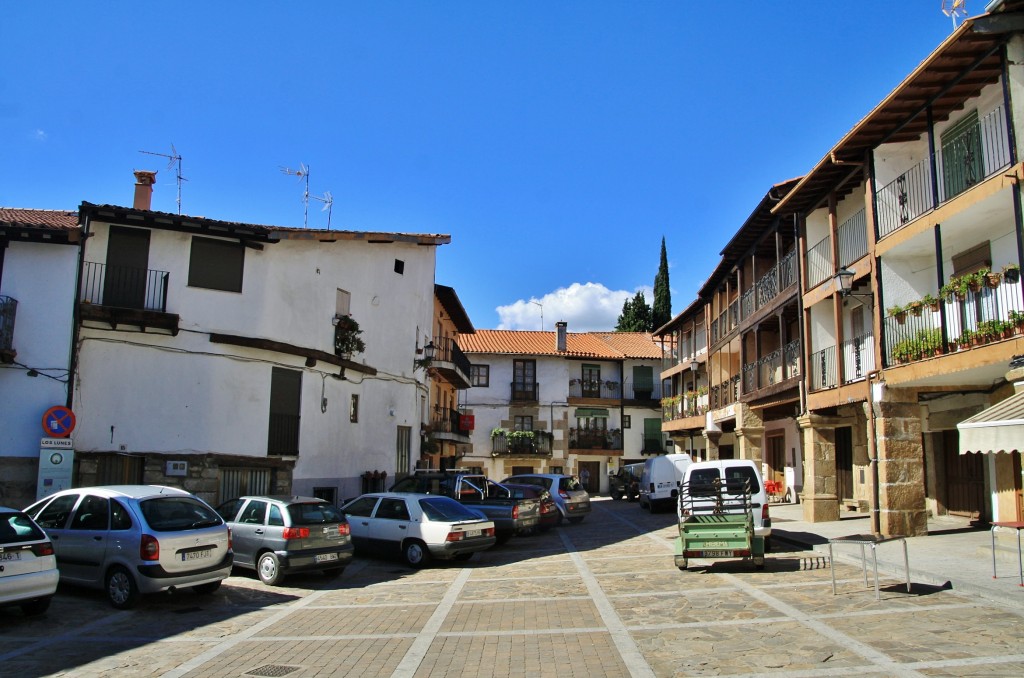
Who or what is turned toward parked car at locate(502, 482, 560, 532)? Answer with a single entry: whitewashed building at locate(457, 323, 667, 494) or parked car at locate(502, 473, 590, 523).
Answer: the whitewashed building

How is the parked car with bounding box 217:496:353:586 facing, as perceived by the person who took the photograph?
facing away from the viewer and to the left of the viewer

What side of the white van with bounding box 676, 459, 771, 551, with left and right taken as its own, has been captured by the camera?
back

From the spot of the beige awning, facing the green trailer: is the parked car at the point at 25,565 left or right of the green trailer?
left

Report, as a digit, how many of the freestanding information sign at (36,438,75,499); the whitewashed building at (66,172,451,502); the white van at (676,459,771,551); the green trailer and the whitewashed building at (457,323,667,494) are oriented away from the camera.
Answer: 2

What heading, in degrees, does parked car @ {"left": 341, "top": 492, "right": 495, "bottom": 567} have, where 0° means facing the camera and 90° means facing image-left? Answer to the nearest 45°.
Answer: approximately 135°

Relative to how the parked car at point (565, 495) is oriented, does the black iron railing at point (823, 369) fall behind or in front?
behind

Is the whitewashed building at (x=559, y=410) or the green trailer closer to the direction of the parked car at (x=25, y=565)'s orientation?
the whitewashed building

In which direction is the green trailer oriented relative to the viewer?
away from the camera

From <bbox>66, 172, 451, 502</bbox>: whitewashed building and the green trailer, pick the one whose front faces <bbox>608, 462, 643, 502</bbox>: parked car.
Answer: the green trailer
